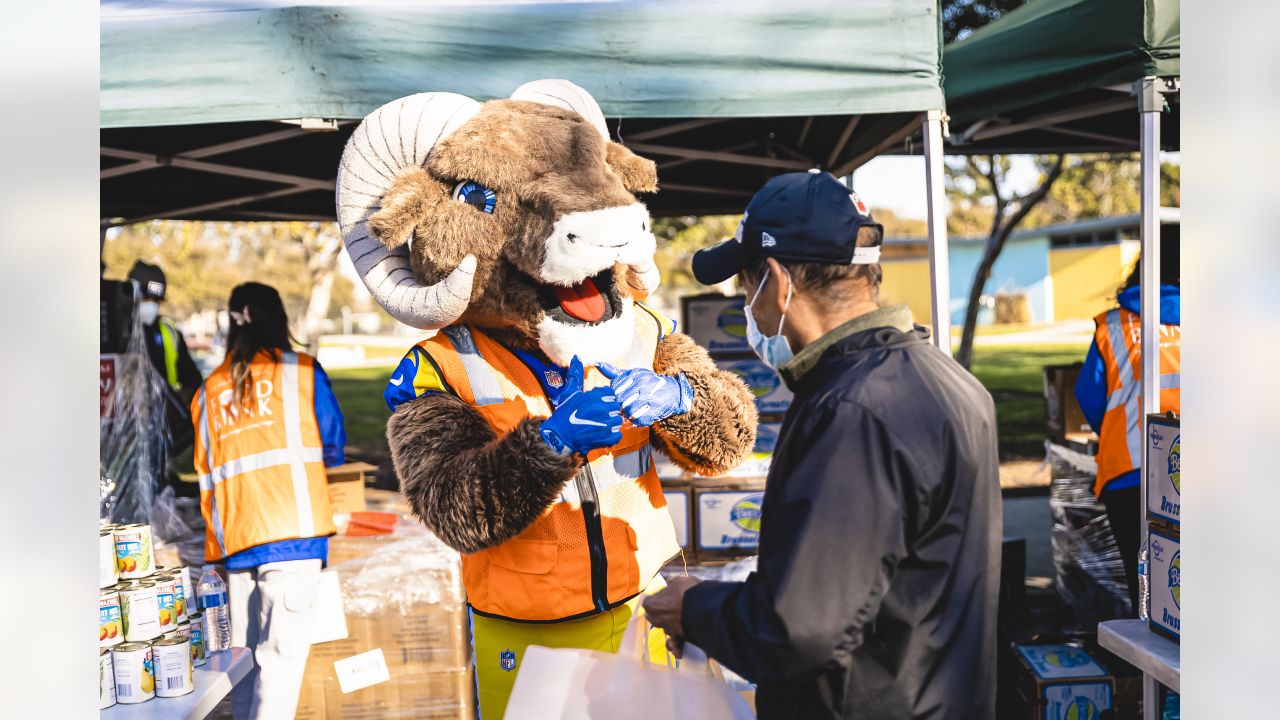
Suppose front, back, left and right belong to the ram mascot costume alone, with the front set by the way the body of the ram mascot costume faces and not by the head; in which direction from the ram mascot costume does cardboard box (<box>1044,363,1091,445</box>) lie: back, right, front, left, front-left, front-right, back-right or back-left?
left

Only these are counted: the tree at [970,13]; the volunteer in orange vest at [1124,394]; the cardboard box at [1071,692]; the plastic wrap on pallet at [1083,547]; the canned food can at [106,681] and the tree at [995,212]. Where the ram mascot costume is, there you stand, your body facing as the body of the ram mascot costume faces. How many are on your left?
5

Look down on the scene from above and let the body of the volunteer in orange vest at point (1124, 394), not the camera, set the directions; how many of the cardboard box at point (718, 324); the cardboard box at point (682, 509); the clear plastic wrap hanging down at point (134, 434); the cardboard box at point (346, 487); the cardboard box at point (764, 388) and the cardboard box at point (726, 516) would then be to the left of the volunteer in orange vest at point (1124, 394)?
6

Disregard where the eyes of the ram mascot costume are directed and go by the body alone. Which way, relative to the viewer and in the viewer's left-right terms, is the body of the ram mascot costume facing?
facing the viewer and to the right of the viewer

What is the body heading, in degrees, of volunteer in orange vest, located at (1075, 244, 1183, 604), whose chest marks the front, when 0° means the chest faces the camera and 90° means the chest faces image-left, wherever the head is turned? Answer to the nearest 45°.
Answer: approximately 180°

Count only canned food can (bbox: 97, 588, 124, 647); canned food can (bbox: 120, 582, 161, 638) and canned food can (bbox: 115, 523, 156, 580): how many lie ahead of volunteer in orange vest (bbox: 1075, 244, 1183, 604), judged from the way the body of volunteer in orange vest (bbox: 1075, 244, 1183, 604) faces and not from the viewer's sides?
0

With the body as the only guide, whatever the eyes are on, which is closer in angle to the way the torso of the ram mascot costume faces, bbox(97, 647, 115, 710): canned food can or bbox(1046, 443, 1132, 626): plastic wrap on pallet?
the plastic wrap on pallet

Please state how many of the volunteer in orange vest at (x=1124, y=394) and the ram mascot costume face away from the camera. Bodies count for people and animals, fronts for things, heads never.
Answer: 1

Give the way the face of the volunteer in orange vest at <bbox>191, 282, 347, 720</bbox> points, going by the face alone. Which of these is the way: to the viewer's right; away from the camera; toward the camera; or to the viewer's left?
away from the camera

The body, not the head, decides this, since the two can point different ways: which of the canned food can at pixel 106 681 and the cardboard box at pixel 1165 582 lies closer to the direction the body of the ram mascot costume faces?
the cardboard box

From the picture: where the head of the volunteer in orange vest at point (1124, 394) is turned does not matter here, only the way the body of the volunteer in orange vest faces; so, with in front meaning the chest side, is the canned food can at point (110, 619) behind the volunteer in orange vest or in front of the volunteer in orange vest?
behind

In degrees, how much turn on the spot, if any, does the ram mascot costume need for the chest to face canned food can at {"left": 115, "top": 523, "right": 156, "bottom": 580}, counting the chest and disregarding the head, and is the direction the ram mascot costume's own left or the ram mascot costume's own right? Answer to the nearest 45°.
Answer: approximately 135° to the ram mascot costume's own right

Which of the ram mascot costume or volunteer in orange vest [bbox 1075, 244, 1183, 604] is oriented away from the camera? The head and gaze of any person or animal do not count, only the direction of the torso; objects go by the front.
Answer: the volunteer in orange vest

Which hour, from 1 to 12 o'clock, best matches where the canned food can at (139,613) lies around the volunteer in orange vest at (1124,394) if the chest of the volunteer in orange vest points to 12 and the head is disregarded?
The canned food can is roughly at 7 o'clock from the volunteer in orange vest.

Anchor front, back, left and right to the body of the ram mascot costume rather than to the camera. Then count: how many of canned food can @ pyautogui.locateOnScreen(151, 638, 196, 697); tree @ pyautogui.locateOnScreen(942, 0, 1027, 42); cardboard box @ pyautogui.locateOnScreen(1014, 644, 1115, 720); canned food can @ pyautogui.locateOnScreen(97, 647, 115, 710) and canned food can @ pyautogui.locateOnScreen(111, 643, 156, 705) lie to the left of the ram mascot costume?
2
